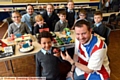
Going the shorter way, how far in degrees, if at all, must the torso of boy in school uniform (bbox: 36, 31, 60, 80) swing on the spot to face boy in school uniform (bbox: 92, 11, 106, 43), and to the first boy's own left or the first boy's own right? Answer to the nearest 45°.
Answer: approximately 135° to the first boy's own left

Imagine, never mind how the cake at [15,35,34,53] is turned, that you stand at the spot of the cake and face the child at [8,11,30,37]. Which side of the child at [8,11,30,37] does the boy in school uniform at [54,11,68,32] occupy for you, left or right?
right

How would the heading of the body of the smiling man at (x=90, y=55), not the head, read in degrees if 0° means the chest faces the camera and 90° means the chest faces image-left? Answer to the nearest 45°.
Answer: approximately 45°

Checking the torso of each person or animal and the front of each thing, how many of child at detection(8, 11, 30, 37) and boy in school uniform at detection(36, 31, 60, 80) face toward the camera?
2

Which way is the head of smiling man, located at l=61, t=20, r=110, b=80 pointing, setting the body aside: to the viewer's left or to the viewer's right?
to the viewer's left

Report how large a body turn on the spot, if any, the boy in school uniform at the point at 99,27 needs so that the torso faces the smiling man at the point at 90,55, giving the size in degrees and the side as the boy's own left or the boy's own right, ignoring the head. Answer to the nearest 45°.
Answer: approximately 45° to the boy's own left

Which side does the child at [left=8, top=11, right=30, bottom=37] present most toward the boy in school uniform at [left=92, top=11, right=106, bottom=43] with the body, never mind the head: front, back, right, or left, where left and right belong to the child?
left

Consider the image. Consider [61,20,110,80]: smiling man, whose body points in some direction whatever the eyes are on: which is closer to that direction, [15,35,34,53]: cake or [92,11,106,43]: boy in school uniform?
the cake

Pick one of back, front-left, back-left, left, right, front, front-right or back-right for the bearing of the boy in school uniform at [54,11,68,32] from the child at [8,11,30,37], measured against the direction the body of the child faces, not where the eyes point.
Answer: left

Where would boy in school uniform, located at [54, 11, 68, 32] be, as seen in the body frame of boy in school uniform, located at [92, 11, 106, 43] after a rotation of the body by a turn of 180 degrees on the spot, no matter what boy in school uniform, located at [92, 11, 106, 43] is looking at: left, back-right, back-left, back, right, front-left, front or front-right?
back-left

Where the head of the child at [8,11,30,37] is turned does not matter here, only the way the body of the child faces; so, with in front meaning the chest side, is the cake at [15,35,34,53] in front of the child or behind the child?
in front

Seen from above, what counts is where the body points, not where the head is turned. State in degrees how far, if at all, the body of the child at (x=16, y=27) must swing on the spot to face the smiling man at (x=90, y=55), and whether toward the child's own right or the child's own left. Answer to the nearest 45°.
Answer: approximately 45° to the child's own left

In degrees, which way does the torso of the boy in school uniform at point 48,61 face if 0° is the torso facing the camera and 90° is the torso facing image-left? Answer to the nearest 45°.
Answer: approximately 0°
